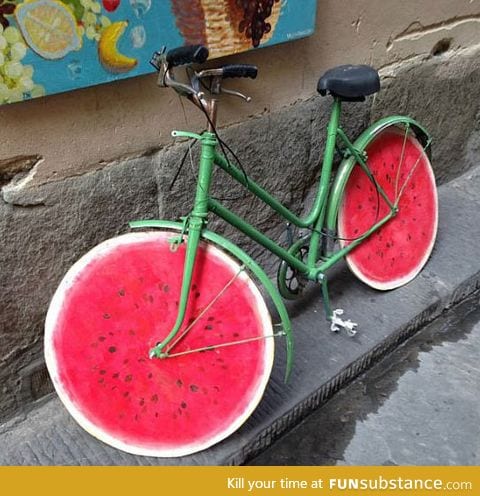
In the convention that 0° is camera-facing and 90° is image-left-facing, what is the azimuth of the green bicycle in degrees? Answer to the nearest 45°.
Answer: approximately 45°
